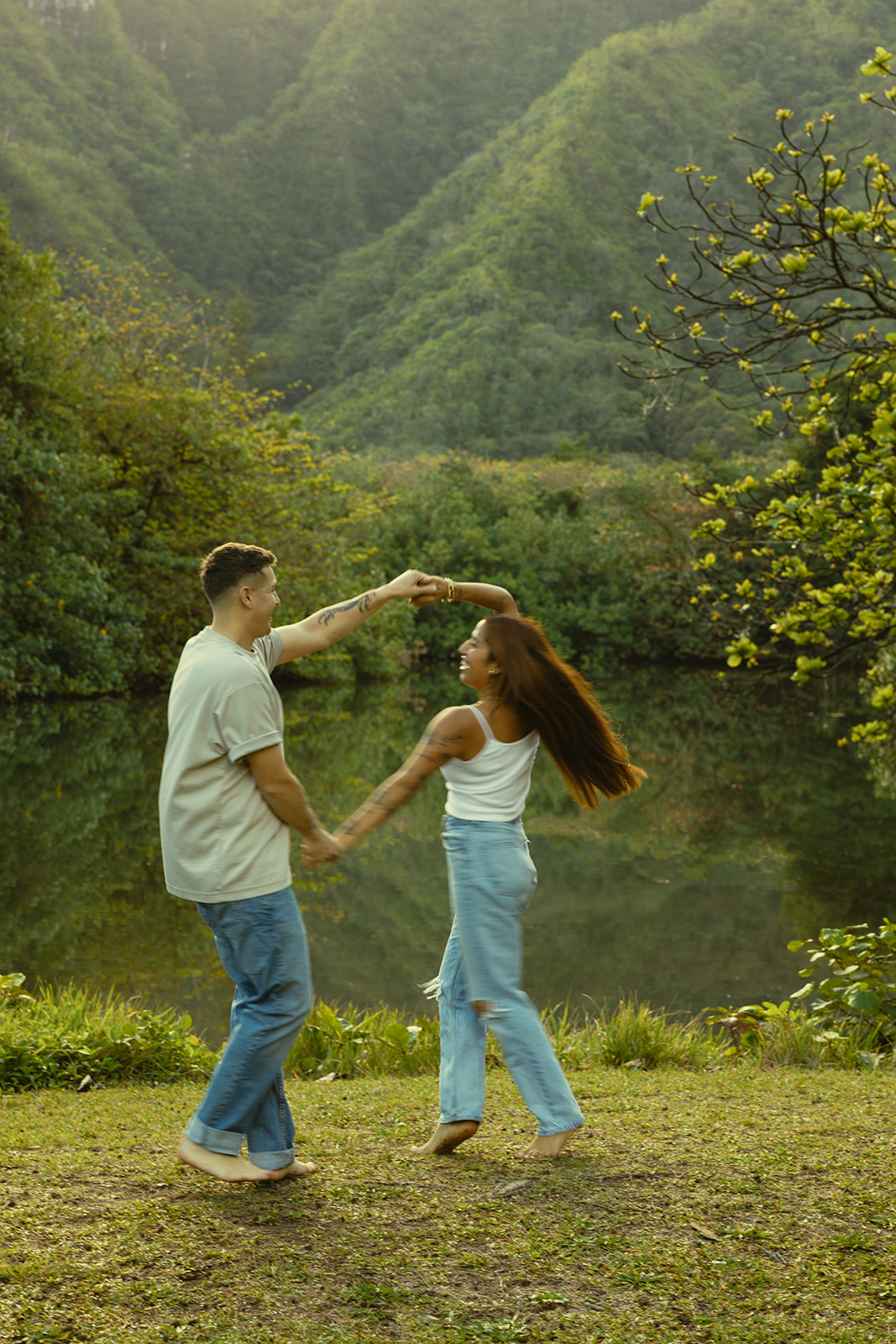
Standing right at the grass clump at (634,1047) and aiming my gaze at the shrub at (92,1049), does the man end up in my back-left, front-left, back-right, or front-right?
front-left

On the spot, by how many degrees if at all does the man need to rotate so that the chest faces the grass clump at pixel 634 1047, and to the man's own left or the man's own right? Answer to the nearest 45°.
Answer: approximately 45° to the man's own left

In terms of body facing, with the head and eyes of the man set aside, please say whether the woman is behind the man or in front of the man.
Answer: in front

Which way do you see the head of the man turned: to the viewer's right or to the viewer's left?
to the viewer's right

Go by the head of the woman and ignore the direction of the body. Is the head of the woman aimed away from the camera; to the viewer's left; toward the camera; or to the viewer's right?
to the viewer's left

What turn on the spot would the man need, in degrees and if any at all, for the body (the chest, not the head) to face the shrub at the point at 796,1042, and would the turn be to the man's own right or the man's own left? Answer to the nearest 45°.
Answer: approximately 45° to the man's own left

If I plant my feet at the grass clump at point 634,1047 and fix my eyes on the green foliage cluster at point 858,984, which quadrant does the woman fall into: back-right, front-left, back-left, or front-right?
back-right

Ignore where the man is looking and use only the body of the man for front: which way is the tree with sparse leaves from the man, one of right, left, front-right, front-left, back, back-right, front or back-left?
front-left

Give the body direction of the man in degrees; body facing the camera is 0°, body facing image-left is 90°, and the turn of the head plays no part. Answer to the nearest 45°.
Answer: approximately 270°
